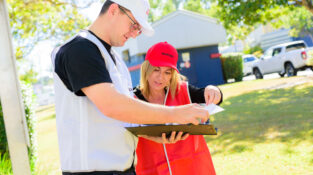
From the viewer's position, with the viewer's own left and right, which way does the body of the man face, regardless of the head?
facing to the right of the viewer

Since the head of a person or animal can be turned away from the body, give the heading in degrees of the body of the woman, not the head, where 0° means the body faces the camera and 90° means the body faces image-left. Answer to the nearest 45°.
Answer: approximately 0°

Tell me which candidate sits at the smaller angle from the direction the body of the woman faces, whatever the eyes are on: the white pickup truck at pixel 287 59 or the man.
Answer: the man

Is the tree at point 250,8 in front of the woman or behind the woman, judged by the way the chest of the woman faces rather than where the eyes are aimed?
behind

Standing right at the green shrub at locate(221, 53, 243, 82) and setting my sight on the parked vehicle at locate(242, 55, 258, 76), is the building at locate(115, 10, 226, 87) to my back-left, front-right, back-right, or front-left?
back-left

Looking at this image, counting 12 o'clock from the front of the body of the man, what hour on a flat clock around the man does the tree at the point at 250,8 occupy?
The tree is roughly at 10 o'clock from the man.

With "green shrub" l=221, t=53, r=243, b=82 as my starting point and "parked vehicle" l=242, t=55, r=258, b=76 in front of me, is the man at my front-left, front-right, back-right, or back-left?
back-right

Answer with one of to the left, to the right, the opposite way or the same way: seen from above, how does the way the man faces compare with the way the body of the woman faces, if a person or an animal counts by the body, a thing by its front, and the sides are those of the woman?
to the left

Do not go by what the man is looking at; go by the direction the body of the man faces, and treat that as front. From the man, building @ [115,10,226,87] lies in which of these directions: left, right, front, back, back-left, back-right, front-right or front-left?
left

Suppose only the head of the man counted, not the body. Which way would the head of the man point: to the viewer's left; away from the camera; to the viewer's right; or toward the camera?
to the viewer's right

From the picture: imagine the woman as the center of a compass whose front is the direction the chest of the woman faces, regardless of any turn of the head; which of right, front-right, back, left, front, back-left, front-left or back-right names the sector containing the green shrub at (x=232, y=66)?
back

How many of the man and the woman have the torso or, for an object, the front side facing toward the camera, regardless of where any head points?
1
